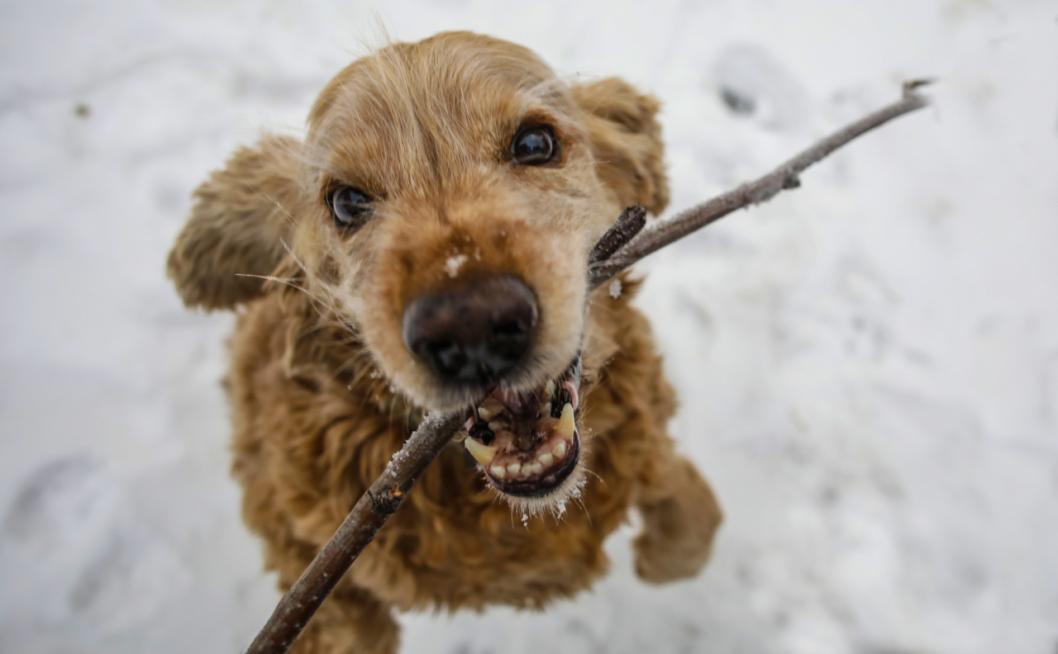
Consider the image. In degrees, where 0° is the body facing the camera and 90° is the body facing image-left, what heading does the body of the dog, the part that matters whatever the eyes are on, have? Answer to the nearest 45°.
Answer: approximately 0°
